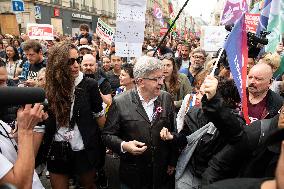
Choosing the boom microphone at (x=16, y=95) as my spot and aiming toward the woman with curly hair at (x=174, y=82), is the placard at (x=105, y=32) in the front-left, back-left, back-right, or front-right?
front-left

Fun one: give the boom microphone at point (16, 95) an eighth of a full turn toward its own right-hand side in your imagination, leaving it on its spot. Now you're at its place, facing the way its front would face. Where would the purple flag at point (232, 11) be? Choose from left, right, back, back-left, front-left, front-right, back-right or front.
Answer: left

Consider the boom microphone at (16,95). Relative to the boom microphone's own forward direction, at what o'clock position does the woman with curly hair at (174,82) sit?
The woman with curly hair is roughly at 10 o'clock from the boom microphone.

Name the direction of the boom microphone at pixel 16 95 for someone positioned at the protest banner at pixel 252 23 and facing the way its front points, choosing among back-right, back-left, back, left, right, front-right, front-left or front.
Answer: front

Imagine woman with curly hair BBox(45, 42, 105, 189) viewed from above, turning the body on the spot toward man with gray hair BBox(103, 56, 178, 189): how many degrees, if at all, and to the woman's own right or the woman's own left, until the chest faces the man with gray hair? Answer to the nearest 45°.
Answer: approximately 45° to the woman's own left

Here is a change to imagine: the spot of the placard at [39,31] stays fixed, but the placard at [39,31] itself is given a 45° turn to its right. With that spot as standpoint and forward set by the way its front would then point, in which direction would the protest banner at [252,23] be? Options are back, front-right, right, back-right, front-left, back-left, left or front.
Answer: left

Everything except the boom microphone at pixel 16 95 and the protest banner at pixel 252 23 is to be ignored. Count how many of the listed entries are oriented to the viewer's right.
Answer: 1

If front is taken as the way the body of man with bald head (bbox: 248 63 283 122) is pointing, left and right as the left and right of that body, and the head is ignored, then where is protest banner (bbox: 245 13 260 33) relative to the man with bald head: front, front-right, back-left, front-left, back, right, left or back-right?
back-right

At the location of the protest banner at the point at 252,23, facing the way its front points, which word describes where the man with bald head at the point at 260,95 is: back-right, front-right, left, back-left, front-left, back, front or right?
front

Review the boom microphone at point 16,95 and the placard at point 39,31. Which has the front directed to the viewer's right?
the boom microphone

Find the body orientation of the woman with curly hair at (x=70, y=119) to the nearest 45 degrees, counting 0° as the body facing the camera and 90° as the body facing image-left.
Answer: approximately 0°

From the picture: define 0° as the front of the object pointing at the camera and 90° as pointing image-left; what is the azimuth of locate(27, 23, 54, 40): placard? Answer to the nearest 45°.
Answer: approximately 0°

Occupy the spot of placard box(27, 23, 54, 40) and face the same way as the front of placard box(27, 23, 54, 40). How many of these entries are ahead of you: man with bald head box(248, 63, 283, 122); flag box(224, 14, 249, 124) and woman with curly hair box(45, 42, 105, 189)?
3
